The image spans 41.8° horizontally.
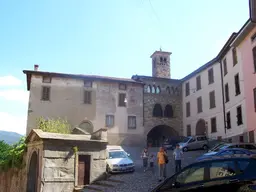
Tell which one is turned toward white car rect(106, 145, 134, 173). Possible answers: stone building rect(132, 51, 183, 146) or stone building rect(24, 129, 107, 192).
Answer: stone building rect(132, 51, 183, 146)

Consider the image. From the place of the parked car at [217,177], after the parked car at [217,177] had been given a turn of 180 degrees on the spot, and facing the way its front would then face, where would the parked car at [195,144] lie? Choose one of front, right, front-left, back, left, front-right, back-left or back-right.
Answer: left

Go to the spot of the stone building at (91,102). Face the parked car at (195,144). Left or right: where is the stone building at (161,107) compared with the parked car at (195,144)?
left

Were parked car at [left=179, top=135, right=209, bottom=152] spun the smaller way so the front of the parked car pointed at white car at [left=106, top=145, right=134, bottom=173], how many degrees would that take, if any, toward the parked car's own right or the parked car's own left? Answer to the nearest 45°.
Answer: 0° — it already faces it

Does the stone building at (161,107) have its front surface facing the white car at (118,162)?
yes

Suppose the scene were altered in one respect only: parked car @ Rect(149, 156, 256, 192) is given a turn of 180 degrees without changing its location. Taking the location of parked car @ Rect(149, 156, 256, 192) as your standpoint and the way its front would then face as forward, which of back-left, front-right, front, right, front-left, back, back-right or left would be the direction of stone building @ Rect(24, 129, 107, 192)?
back-left

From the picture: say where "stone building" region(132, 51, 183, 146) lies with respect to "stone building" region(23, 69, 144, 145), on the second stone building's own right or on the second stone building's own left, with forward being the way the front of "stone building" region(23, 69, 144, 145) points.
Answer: on the second stone building's own left

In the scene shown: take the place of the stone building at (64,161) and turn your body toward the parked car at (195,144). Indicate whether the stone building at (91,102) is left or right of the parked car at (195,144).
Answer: left

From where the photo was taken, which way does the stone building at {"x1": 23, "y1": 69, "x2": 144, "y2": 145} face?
toward the camera

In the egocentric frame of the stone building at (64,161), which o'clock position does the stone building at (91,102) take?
the stone building at (91,102) is roughly at 5 o'clock from the stone building at (64,161).

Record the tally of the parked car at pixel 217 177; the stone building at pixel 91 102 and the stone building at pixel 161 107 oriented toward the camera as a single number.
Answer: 2

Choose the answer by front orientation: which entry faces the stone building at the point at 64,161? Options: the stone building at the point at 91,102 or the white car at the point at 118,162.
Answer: the stone building at the point at 91,102

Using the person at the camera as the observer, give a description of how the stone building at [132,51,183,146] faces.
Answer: facing the viewer

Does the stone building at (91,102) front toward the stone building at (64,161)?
yes

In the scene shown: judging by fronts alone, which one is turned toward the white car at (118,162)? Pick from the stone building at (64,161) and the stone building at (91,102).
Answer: the stone building at (91,102)

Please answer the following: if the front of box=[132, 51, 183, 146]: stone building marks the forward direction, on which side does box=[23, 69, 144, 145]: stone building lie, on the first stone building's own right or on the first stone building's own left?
on the first stone building's own right

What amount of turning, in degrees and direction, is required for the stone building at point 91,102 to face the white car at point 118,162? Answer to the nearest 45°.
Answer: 0° — it already faces it

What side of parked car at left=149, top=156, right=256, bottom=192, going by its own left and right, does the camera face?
left

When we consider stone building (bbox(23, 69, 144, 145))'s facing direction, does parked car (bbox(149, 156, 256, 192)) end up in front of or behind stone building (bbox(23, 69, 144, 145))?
in front
